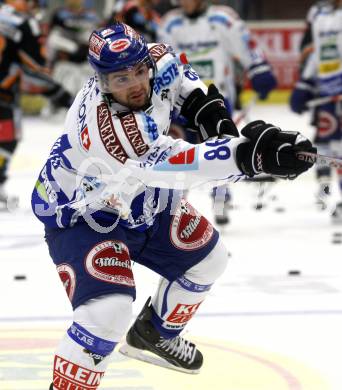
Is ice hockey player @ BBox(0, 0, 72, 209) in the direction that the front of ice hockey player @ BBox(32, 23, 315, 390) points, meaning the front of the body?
no

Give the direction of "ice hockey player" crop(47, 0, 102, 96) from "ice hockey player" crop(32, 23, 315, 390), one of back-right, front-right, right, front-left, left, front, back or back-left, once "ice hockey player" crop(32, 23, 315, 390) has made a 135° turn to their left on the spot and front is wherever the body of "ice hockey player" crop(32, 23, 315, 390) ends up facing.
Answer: front

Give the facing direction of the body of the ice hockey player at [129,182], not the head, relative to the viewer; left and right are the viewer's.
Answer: facing the viewer and to the right of the viewer

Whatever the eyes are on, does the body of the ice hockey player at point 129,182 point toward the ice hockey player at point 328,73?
no

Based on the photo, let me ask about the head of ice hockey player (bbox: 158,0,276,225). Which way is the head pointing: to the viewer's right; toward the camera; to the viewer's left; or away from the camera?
toward the camera

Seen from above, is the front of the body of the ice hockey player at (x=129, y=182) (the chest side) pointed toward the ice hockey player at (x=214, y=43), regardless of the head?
no

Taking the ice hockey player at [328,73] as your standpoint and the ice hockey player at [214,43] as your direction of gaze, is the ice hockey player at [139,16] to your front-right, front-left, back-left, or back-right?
front-right
